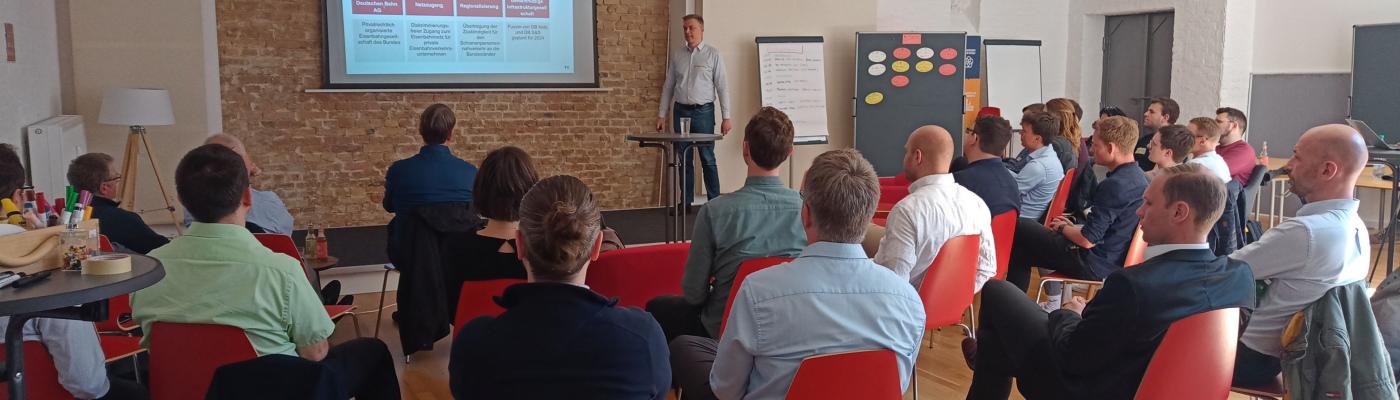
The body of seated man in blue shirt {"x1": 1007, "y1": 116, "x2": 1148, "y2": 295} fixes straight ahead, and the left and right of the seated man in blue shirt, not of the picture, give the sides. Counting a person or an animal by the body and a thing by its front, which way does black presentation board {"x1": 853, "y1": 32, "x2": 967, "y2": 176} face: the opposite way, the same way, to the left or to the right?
to the left

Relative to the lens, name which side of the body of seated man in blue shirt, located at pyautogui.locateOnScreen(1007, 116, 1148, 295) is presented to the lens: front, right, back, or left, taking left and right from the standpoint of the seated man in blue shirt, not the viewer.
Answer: left

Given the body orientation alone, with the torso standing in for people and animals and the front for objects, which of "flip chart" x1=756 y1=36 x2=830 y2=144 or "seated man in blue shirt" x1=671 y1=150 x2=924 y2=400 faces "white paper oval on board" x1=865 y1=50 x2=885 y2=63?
the seated man in blue shirt

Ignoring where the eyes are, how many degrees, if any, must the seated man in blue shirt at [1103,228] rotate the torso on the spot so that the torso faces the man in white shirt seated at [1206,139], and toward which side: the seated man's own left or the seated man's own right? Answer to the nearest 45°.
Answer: approximately 90° to the seated man's own right

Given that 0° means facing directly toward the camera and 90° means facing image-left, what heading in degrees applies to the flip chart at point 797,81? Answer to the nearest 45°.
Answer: approximately 0°

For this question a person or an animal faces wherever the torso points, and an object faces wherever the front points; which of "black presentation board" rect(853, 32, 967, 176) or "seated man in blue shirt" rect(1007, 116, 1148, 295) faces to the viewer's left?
the seated man in blue shirt

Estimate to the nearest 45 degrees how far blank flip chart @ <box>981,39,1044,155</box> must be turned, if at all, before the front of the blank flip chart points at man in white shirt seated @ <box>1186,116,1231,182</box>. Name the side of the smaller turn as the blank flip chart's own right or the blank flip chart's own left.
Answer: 0° — it already faces them

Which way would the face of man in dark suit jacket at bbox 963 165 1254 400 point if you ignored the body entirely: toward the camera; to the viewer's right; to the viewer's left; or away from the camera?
to the viewer's left

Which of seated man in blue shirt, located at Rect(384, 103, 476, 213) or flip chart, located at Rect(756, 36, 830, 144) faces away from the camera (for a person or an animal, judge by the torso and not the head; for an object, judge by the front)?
the seated man in blue shirt

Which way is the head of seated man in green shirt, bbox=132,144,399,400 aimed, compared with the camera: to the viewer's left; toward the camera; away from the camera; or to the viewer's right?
away from the camera

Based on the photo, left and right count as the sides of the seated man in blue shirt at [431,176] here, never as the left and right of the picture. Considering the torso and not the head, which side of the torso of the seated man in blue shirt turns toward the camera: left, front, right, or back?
back

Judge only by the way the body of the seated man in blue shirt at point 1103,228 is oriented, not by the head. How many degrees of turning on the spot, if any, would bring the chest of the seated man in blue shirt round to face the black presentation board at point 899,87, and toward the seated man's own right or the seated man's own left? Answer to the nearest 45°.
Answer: approximately 90° to the seated man's own right

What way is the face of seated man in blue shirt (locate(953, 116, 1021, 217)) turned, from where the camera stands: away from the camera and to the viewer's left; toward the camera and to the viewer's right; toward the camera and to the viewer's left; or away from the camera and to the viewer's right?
away from the camera and to the viewer's left

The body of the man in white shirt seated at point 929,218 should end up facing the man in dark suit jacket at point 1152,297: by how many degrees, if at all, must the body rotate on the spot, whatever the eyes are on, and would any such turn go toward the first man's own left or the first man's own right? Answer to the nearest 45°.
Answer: approximately 180°
